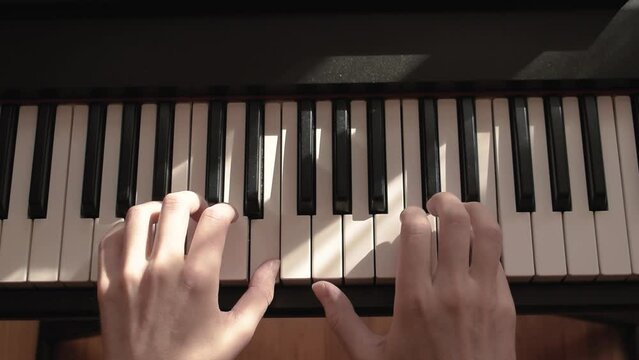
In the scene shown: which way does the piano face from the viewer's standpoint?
toward the camera
